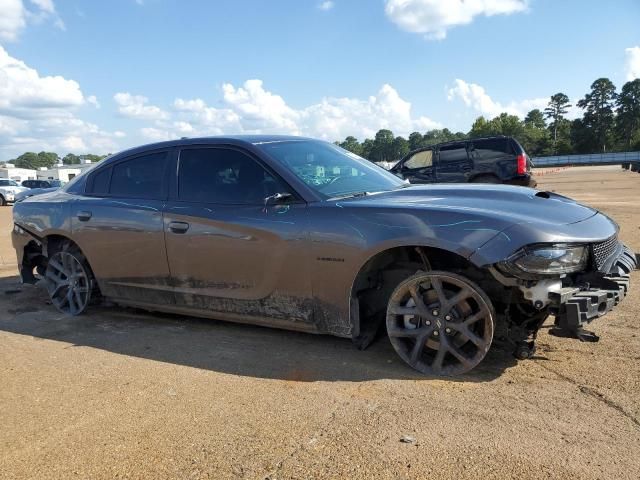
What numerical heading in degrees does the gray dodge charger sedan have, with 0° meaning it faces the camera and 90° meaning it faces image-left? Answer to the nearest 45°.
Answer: approximately 315°
